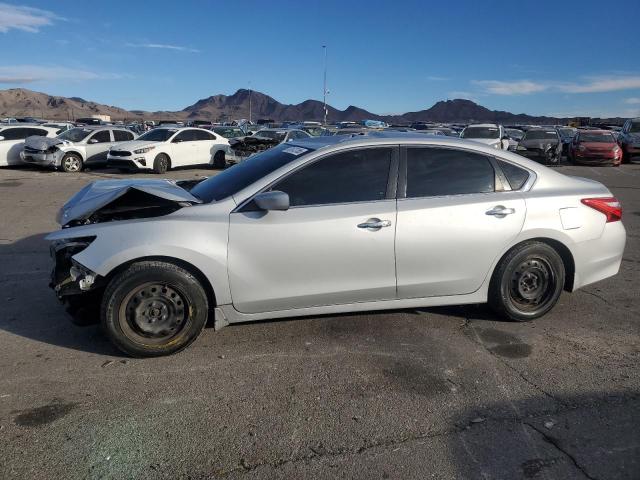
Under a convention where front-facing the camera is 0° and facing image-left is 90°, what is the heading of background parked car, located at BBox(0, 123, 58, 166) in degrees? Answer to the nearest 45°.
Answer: approximately 45°

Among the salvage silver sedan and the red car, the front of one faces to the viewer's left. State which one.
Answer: the salvage silver sedan

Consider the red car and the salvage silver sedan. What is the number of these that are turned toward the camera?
1

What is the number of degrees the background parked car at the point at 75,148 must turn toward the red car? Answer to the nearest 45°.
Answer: approximately 135° to its left

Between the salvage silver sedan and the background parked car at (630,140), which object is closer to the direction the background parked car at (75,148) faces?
the salvage silver sedan

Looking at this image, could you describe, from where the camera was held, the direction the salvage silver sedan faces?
facing to the left of the viewer

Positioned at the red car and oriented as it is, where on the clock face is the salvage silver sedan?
The salvage silver sedan is roughly at 12 o'clock from the red car.

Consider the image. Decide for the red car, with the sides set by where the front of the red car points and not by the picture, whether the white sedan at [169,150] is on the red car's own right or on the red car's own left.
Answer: on the red car's own right

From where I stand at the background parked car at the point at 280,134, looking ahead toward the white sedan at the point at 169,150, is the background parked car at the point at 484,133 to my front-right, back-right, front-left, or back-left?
back-left

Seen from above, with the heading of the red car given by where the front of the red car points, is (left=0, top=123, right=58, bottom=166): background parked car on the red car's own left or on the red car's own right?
on the red car's own right

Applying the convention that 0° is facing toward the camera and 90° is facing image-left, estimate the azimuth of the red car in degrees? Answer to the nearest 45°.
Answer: approximately 0°
